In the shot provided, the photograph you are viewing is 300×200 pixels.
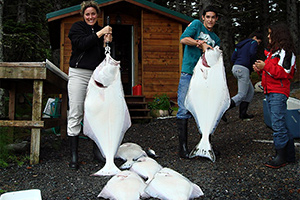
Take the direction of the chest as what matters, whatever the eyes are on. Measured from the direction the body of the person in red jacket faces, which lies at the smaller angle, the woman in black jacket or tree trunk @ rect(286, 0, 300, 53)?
the woman in black jacket

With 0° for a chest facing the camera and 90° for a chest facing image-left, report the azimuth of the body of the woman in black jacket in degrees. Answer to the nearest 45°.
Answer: approximately 315°

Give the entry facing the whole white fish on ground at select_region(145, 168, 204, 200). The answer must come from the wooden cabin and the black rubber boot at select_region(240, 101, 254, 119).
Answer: the wooden cabin

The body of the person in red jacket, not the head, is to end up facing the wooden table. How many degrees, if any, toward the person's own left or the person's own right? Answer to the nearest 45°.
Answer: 0° — they already face it

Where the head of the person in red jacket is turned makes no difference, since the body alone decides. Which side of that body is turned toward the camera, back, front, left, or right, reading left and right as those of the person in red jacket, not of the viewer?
left

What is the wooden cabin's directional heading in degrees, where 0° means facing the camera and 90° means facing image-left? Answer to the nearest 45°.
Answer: approximately 0°
